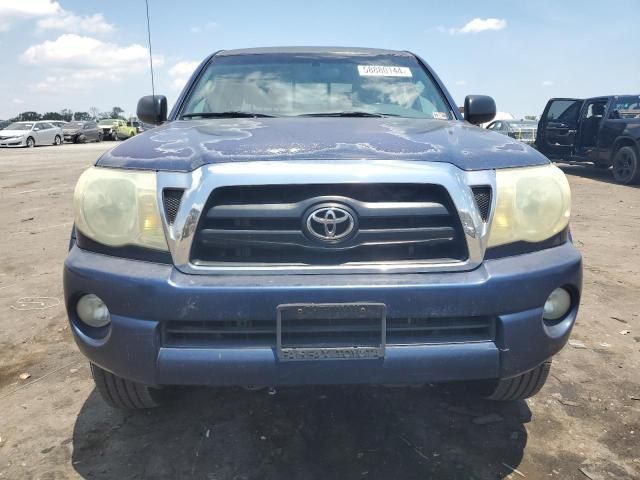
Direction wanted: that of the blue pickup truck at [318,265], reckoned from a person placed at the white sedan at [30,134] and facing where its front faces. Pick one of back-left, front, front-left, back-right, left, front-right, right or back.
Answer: front-left

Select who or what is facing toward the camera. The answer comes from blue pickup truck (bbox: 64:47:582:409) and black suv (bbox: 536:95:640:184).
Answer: blue pickup truck (bbox: 64:47:582:409)

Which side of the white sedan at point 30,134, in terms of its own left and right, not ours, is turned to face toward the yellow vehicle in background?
back

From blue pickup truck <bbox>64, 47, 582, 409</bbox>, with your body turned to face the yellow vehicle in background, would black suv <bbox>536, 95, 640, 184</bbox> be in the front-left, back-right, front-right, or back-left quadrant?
front-right

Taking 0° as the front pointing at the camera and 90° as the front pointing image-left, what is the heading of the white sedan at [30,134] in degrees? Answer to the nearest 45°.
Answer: approximately 45°

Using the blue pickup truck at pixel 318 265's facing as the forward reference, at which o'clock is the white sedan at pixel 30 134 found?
The white sedan is roughly at 5 o'clock from the blue pickup truck.

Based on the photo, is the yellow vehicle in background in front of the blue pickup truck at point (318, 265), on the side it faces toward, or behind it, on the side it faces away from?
behind

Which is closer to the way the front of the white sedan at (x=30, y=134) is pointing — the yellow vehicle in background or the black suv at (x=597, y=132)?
the black suv

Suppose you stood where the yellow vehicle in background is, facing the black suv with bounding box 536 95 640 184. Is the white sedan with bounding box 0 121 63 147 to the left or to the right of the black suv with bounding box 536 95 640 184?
right

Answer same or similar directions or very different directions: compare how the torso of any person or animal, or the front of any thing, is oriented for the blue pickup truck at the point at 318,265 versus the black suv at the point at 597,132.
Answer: very different directions

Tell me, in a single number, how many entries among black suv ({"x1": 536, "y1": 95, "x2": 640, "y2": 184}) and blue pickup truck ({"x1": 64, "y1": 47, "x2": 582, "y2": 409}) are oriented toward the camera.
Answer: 1

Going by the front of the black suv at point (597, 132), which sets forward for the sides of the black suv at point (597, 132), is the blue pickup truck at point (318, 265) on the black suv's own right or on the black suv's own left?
on the black suv's own left
